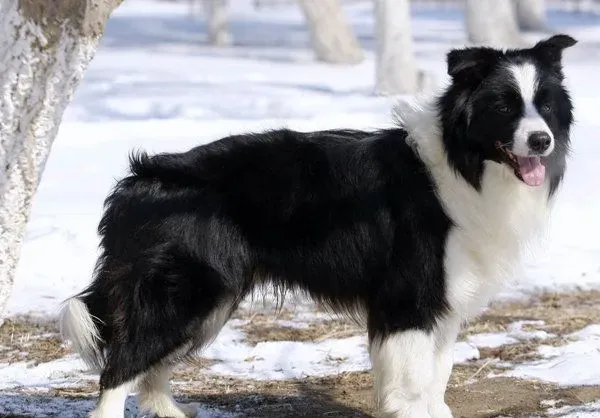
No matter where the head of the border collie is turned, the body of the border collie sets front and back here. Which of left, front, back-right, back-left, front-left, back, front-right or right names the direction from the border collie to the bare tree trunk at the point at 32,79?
back

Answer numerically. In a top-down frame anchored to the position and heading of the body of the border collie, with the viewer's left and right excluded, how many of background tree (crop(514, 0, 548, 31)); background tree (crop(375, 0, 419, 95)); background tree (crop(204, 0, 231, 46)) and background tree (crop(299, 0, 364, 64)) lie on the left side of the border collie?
4

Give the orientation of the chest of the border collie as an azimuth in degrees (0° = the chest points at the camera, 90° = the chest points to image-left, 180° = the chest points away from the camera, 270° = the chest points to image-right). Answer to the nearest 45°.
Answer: approximately 270°

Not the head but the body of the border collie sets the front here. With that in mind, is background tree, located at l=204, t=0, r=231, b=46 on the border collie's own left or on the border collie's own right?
on the border collie's own left

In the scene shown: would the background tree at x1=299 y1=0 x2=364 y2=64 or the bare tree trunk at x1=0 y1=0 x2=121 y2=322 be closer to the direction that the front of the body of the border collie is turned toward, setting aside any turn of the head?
the background tree

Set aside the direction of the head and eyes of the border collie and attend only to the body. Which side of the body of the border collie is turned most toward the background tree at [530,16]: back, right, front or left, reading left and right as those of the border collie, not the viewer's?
left

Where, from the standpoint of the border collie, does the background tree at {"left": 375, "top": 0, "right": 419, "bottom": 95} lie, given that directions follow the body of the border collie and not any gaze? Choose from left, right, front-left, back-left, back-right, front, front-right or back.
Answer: left

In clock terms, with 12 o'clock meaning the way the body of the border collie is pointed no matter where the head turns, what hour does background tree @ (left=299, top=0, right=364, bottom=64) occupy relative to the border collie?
The background tree is roughly at 9 o'clock from the border collie.

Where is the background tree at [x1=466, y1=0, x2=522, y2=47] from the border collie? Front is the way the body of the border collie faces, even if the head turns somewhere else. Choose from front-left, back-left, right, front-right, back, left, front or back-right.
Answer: left

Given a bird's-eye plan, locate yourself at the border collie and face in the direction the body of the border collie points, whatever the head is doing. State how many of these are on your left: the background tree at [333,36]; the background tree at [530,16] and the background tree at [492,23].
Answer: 3
